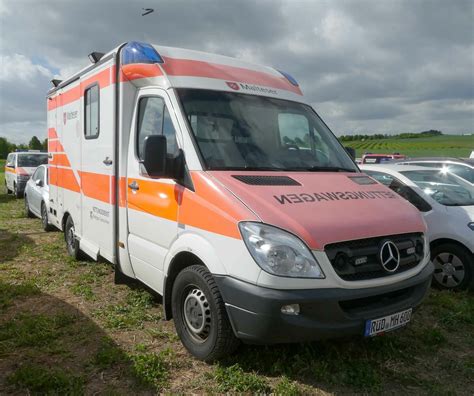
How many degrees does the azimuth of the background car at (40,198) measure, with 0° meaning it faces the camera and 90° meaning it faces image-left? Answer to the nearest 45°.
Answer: approximately 315°

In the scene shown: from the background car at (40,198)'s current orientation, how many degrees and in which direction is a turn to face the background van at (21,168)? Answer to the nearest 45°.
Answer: approximately 135° to its left

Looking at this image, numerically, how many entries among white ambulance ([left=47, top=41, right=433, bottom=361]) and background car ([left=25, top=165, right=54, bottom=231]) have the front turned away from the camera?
0

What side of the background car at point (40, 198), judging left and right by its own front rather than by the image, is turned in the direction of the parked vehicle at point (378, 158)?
left

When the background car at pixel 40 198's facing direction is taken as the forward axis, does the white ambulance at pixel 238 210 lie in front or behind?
in front

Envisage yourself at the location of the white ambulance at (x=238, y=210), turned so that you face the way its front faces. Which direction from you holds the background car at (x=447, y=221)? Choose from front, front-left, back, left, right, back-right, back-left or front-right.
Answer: left

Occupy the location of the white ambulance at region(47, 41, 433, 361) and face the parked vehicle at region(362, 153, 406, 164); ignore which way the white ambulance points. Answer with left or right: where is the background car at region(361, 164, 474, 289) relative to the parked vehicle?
right

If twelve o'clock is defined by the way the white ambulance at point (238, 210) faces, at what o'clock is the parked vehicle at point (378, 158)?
The parked vehicle is roughly at 8 o'clock from the white ambulance.

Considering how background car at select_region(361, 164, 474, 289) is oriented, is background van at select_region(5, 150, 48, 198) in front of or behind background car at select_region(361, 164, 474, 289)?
behind

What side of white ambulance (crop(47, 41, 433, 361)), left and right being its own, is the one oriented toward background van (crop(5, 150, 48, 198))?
back

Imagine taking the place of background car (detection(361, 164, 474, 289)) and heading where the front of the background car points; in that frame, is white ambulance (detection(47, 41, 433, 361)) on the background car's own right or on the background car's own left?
on the background car's own right

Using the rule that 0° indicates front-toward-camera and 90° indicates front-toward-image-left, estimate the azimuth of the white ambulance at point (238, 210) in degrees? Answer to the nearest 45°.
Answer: approximately 315°
